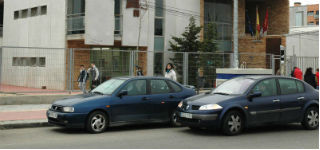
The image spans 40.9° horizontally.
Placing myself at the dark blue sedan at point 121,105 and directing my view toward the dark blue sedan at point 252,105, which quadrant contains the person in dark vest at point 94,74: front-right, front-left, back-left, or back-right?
back-left

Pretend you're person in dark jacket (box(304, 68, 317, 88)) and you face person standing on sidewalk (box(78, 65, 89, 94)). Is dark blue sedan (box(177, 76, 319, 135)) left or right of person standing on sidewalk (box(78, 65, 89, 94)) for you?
left

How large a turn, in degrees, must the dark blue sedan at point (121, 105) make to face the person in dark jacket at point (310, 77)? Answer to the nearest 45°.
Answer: approximately 180°

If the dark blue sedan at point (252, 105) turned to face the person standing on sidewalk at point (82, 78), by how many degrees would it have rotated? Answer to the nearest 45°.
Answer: approximately 90° to its right

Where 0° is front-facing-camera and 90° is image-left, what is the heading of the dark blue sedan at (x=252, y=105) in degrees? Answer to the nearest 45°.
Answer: approximately 45°

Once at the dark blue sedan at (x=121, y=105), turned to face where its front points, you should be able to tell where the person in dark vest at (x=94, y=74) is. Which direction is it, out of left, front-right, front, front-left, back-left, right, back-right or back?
back-right

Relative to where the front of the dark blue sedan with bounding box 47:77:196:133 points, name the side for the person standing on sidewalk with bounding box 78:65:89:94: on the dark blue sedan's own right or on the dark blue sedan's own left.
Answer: on the dark blue sedan's own right
